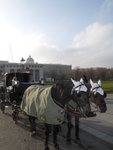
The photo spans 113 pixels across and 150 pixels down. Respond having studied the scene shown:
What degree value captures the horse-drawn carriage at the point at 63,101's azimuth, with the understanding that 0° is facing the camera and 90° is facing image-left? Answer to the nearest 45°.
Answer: approximately 315°
